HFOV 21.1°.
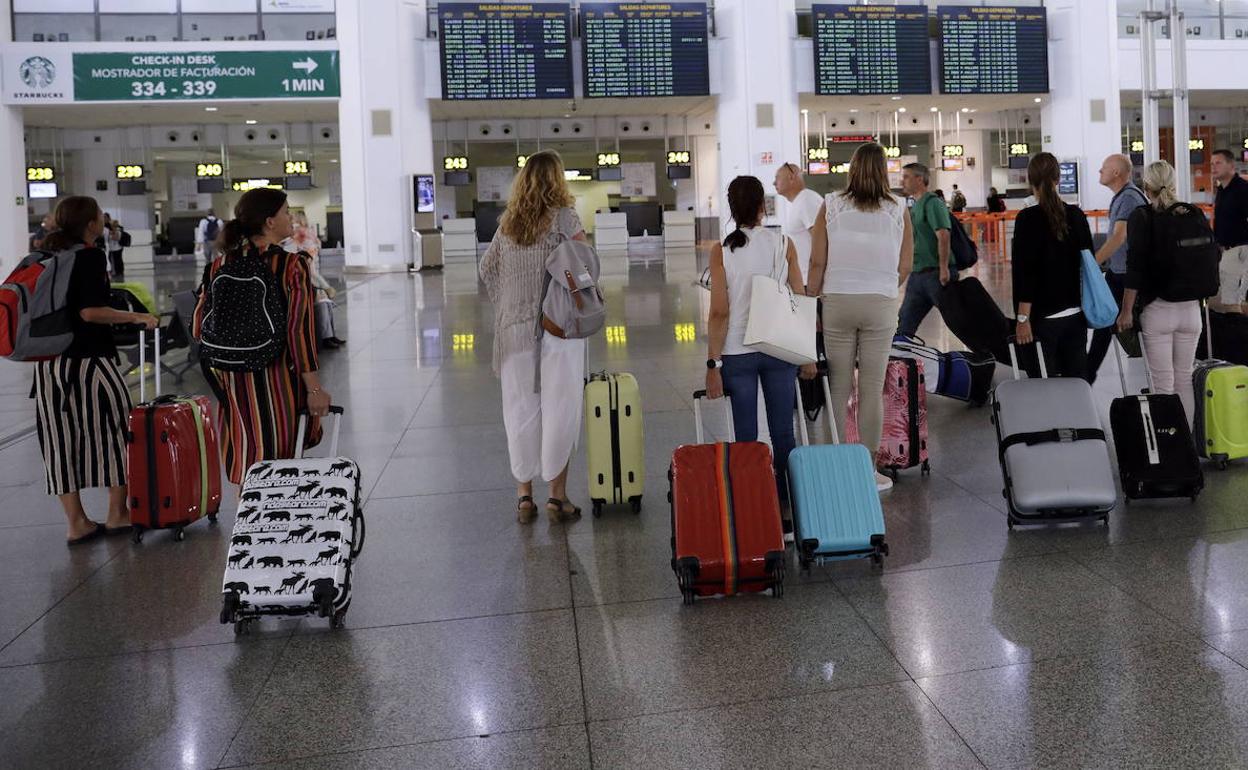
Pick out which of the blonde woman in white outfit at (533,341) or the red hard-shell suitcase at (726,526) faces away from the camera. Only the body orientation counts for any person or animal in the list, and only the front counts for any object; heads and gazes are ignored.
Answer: the blonde woman in white outfit

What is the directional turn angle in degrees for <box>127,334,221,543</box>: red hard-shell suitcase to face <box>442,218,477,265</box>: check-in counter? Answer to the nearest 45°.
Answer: approximately 135° to its left

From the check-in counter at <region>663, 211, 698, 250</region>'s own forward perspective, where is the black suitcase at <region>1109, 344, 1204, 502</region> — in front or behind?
in front

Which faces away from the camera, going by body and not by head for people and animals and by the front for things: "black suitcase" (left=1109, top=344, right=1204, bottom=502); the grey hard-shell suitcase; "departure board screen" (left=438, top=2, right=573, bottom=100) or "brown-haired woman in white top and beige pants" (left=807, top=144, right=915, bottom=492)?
the brown-haired woman in white top and beige pants

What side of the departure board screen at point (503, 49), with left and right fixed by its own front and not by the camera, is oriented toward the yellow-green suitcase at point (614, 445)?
front

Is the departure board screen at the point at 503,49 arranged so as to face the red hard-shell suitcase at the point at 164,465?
yes

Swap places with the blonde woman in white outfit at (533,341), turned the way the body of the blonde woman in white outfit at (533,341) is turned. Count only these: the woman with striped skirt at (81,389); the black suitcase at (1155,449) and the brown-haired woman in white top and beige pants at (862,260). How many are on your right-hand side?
2

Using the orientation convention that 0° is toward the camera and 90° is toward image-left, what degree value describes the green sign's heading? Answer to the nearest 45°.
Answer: approximately 0°

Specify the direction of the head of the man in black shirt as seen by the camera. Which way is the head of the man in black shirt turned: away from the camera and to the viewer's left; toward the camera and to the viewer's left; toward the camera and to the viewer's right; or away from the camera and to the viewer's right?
toward the camera and to the viewer's left

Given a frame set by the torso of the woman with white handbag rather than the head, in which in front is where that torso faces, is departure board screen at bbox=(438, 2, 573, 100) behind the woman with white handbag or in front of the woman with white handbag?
in front

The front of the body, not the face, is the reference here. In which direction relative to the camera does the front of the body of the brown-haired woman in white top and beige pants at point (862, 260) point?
away from the camera

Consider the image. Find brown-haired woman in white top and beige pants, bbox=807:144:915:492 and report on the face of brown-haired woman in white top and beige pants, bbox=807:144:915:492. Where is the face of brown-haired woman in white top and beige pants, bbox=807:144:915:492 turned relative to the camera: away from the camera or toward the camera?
away from the camera

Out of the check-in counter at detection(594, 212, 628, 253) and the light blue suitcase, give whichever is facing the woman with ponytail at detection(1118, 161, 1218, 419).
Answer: the check-in counter

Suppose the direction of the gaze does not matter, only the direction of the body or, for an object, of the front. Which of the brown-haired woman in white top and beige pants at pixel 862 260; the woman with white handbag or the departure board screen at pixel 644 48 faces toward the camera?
the departure board screen
